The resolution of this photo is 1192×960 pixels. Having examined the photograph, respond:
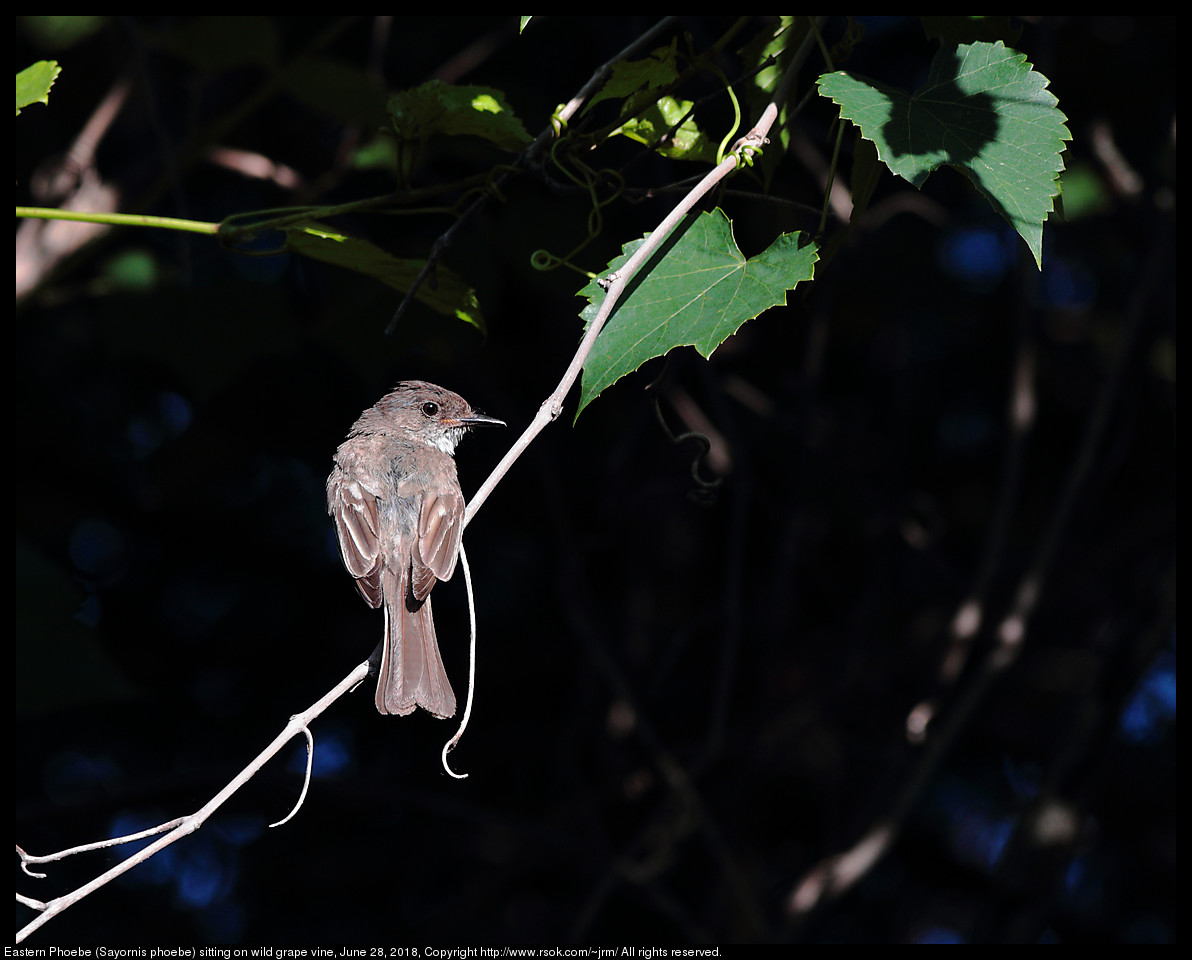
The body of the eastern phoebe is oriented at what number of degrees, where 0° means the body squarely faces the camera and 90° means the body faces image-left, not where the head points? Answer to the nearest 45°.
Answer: approximately 180°
